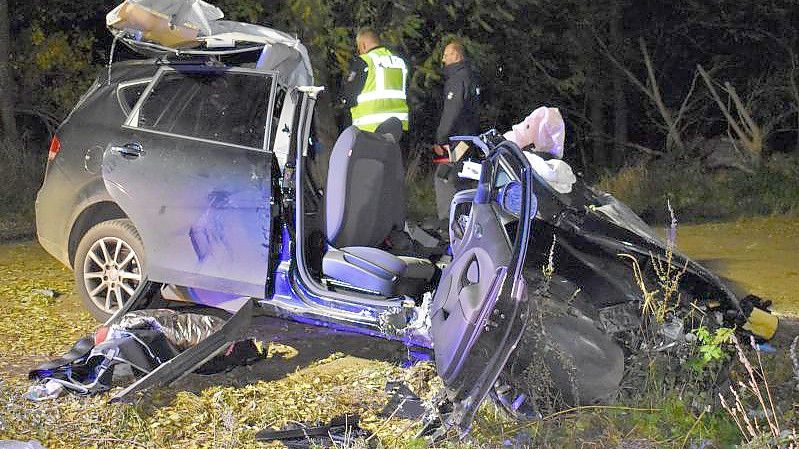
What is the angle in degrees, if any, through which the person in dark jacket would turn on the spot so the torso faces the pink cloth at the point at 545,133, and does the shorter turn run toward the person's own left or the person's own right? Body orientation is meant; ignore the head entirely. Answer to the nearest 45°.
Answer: approximately 90° to the person's own left

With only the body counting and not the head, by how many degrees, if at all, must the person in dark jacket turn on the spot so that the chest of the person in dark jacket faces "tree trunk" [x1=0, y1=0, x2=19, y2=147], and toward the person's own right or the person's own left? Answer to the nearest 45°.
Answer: approximately 45° to the person's own right

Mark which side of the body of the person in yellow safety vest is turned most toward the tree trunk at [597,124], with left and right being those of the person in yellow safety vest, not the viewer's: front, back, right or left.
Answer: right

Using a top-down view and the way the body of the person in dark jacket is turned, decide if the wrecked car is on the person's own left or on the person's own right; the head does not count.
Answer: on the person's own left

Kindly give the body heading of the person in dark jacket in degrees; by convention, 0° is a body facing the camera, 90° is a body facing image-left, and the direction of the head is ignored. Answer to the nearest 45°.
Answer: approximately 90°

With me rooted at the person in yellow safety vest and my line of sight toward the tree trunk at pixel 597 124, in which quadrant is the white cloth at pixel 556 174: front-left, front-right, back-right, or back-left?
back-right
